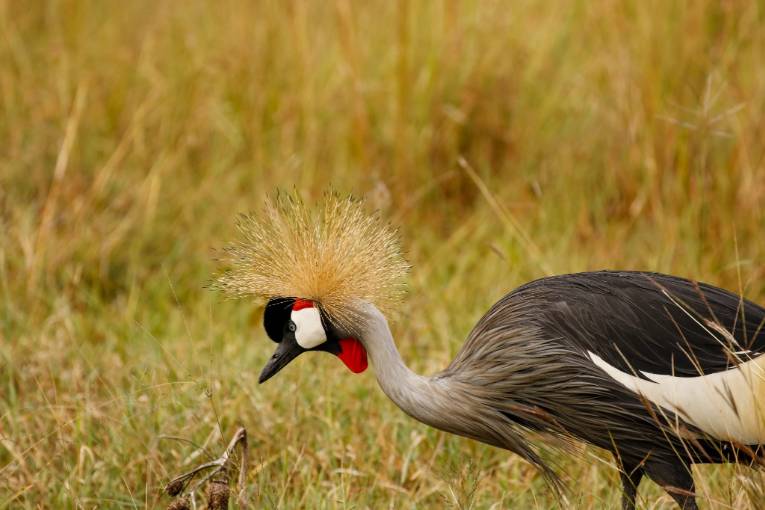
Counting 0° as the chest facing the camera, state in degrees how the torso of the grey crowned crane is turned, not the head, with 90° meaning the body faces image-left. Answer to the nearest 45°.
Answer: approximately 90°
